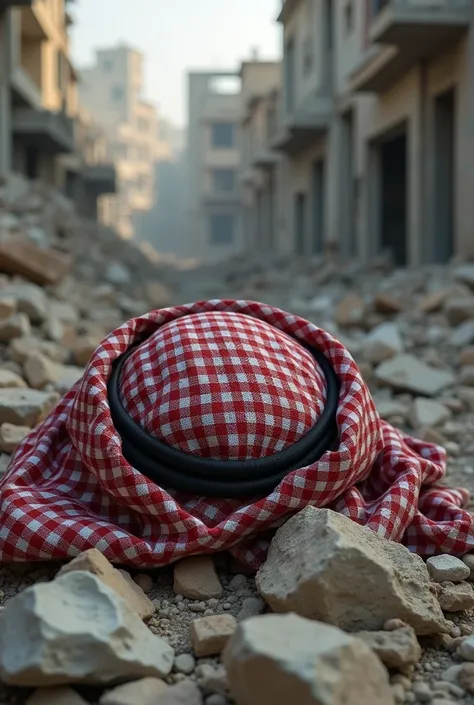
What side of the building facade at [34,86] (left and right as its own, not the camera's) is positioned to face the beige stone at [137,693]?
right

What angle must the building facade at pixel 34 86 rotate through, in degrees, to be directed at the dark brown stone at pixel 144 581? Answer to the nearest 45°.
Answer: approximately 90° to its right

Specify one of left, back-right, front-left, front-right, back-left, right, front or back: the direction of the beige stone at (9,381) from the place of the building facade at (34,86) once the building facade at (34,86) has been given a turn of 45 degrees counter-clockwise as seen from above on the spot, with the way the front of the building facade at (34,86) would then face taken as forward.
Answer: back-right

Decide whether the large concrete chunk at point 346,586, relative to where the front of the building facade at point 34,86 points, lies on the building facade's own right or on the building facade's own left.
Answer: on the building facade's own right

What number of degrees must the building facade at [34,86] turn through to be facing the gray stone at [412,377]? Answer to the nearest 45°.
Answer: approximately 90° to its right

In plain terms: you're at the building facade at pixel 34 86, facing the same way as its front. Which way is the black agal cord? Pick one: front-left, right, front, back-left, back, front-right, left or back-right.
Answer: right

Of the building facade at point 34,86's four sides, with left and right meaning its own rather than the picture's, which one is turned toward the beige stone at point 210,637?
right

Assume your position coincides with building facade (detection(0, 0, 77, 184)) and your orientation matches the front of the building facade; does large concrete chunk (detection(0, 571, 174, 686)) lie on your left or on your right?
on your right

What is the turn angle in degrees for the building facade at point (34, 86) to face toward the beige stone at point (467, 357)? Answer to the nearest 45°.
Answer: approximately 90° to its right

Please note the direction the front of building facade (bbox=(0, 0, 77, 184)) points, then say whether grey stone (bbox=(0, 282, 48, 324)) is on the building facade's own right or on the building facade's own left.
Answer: on the building facade's own right

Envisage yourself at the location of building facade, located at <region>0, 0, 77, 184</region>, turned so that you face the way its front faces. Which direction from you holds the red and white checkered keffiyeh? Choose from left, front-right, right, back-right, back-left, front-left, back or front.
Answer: right

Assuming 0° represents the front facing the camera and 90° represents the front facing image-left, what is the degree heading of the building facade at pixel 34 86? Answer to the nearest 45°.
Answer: approximately 270°

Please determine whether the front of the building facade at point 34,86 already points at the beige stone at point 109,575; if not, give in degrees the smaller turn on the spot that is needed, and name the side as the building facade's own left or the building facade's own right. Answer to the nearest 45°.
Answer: approximately 90° to the building facade's own right

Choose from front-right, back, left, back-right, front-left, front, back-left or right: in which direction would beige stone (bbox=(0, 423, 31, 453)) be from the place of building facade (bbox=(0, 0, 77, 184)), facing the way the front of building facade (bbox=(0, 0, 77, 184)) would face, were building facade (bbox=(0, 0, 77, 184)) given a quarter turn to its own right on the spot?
front

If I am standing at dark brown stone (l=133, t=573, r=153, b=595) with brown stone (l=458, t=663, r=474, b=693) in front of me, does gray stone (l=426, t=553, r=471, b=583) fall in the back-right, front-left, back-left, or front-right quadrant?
front-left

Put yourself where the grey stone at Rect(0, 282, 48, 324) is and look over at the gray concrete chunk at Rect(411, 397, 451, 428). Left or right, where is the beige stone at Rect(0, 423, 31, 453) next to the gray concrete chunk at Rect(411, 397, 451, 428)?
right
